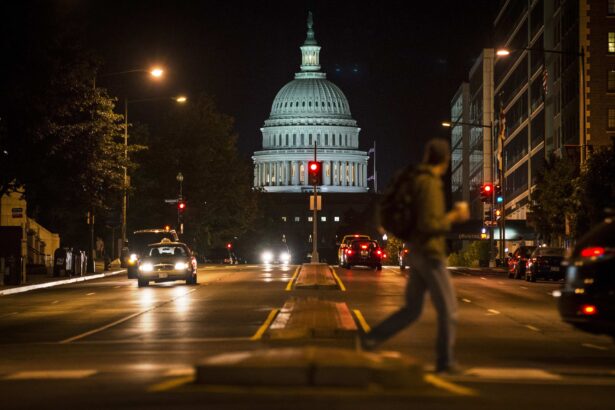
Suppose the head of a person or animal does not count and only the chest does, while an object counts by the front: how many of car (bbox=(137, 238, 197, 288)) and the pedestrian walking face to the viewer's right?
1

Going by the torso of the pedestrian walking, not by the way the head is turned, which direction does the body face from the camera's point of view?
to the viewer's right

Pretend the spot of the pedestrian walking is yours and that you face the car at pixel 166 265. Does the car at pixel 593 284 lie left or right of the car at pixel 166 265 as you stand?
right

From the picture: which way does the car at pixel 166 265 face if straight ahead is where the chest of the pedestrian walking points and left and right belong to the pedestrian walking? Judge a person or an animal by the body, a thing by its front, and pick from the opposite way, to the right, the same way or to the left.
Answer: to the right

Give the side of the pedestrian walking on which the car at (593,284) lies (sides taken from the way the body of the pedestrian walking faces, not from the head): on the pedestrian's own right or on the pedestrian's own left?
on the pedestrian's own left

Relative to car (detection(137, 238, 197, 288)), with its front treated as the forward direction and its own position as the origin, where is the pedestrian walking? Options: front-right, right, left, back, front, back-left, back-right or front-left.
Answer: front

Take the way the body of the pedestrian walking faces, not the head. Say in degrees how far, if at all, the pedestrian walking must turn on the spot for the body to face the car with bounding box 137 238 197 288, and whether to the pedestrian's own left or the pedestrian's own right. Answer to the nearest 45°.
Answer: approximately 90° to the pedestrian's own left

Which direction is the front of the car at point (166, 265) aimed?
toward the camera

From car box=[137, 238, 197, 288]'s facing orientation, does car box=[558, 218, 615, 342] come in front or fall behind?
in front
